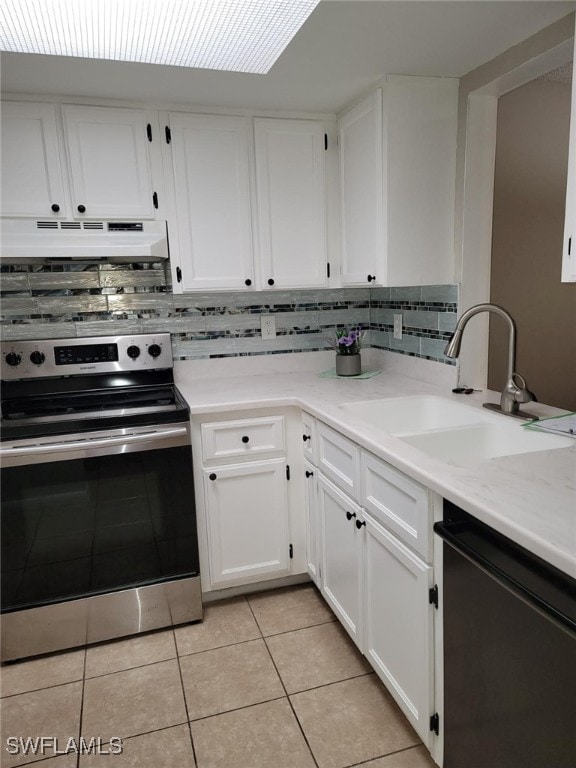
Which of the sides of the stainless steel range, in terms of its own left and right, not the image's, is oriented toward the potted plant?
left

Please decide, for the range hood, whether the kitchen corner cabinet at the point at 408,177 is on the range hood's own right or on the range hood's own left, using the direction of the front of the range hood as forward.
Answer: on the range hood's own left

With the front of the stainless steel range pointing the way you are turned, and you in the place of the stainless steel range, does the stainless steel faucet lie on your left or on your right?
on your left

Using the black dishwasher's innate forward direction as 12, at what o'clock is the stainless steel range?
The stainless steel range is roughly at 2 o'clock from the black dishwasher.

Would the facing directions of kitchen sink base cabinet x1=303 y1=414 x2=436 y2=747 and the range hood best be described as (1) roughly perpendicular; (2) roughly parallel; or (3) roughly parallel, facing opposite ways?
roughly perpendicular

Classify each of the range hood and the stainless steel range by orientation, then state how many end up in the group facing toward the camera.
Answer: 2

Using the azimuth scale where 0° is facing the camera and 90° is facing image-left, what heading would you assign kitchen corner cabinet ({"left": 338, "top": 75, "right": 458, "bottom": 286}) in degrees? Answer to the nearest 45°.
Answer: approximately 45°

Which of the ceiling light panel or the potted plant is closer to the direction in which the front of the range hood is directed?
the ceiling light panel

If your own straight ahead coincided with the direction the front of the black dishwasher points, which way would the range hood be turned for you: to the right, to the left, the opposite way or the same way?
to the left

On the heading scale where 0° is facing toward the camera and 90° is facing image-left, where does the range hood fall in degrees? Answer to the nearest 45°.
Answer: approximately 0°
